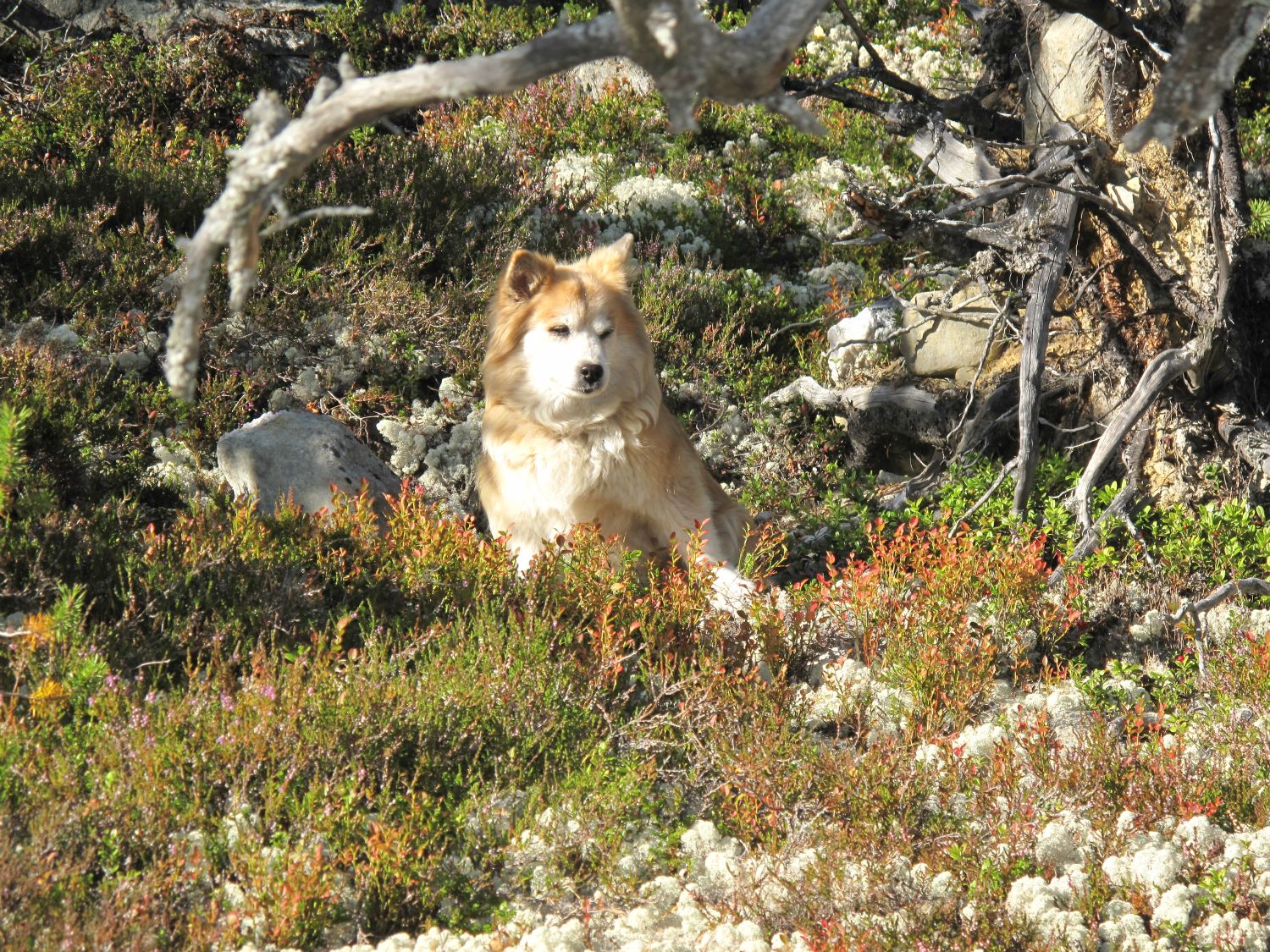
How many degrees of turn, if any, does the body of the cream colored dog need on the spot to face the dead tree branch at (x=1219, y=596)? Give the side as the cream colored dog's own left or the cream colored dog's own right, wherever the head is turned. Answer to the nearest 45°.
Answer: approximately 90° to the cream colored dog's own left

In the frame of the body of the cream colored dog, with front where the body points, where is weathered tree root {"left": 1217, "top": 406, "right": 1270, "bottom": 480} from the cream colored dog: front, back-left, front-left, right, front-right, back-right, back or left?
left

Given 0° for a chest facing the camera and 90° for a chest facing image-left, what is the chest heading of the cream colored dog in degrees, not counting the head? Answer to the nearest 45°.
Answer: approximately 0°

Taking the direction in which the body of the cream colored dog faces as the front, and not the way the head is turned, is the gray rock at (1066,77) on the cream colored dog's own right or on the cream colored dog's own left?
on the cream colored dog's own left

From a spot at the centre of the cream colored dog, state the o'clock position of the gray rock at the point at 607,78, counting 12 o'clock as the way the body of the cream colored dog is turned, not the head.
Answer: The gray rock is roughly at 6 o'clock from the cream colored dog.

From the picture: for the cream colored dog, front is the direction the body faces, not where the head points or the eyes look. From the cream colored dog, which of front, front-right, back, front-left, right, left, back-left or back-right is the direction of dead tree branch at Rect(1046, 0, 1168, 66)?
left

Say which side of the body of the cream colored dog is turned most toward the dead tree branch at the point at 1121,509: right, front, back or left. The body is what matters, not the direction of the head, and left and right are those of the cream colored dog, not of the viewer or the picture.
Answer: left

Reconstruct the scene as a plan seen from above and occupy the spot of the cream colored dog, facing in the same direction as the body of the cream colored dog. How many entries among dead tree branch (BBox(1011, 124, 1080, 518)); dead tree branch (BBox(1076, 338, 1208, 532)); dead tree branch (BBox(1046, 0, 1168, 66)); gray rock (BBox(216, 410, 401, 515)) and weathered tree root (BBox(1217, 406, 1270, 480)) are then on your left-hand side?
4

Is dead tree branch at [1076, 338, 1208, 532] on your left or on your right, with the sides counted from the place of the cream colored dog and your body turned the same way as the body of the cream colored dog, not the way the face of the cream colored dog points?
on your left
